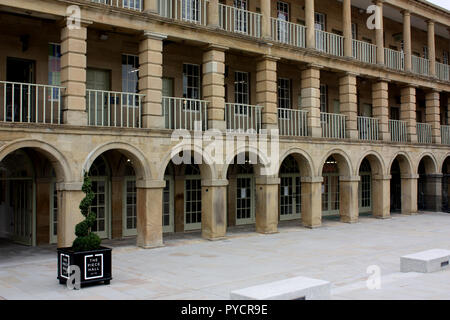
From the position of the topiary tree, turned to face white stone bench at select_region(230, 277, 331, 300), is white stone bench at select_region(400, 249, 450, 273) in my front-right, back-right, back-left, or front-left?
front-left

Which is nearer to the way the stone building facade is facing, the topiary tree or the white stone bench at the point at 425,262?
the white stone bench

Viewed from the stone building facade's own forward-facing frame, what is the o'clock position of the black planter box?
The black planter box is roughly at 2 o'clock from the stone building facade.

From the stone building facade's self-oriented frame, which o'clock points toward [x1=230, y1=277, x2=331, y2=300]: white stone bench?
The white stone bench is roughly at 1 o'clock from the stone building facade.

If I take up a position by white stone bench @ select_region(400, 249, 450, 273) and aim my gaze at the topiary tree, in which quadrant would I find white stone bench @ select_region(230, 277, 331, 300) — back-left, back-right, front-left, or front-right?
front-left

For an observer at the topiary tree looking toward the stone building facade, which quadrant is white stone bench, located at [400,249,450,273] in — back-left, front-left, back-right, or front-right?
front-right

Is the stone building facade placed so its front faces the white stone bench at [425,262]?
yes

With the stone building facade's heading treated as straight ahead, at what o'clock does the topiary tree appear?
The topiary tree is roughly at 2 o'clock from the stone building facade.

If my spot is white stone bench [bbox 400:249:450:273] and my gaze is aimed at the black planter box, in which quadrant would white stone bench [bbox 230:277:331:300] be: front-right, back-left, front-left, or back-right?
front-left

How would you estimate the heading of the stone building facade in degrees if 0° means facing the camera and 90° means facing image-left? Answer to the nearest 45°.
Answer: approximately 315°

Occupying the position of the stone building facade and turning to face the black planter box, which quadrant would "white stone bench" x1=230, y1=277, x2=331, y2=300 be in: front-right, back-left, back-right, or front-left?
front-left
